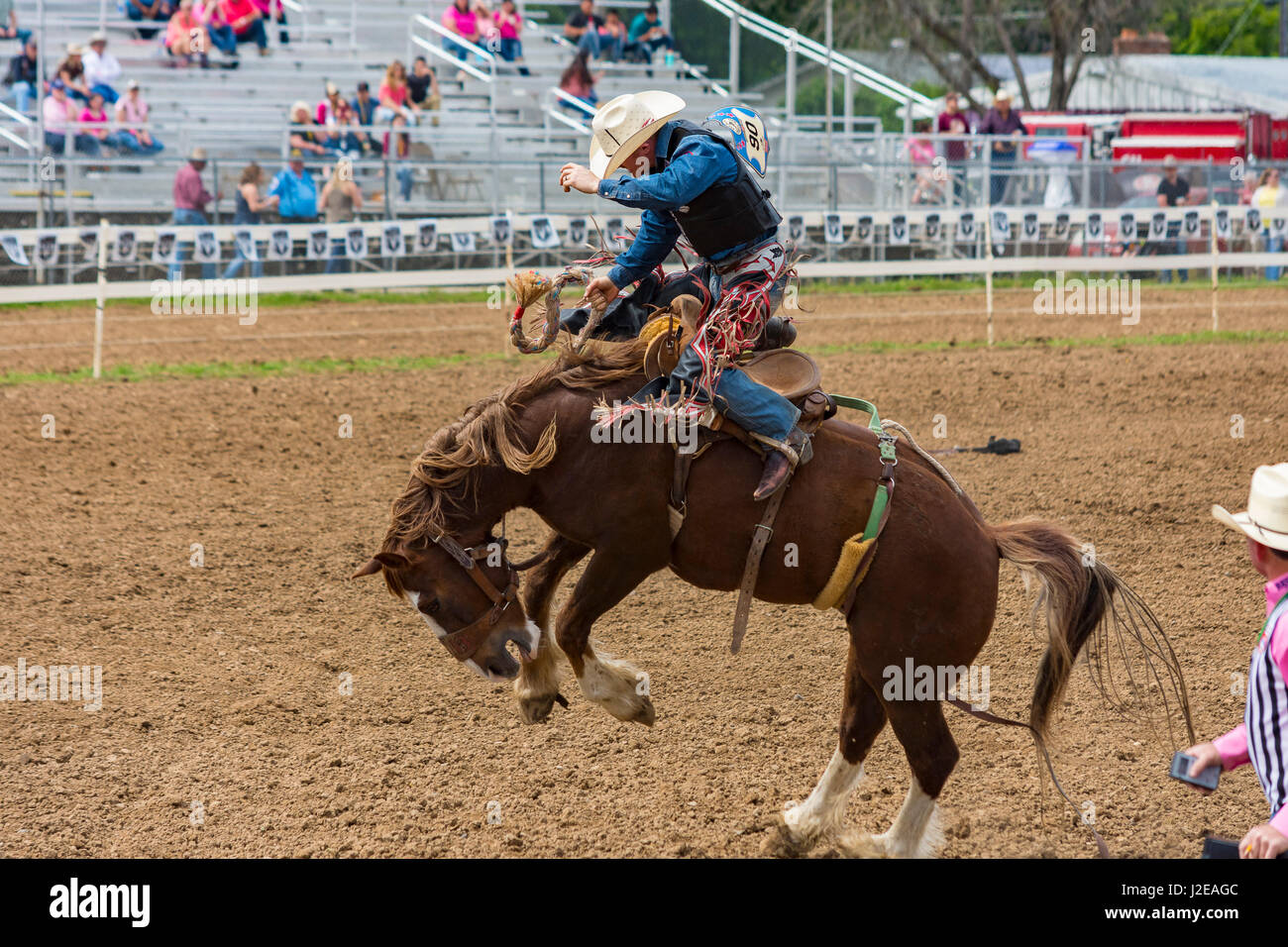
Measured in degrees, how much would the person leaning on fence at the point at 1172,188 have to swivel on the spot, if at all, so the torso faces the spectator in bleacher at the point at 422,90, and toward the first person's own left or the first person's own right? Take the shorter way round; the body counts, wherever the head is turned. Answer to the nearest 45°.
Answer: approximately 90° to the first person's own right

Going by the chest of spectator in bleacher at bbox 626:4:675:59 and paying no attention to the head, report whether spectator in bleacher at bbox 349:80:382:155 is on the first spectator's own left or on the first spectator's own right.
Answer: on the first spectator's own right

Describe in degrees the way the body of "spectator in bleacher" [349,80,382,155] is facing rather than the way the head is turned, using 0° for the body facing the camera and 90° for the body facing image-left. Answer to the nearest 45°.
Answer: approximately 0°

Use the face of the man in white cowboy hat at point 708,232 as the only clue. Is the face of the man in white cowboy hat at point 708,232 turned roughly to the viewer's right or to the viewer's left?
to the viewer's left

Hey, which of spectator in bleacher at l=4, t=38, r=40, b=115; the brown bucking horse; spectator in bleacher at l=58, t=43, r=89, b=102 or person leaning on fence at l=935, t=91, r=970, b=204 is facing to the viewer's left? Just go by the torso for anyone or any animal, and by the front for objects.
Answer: the brown bucking horse

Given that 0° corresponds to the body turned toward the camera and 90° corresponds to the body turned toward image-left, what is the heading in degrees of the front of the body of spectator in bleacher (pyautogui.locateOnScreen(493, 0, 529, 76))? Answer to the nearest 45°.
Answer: approximately 0°

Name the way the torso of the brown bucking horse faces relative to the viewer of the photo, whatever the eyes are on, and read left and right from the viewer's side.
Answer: facing to the left of the viewer

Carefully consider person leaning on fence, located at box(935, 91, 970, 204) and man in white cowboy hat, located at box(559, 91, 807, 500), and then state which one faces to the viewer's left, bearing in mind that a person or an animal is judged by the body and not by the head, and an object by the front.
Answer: the man in white cowboy hat

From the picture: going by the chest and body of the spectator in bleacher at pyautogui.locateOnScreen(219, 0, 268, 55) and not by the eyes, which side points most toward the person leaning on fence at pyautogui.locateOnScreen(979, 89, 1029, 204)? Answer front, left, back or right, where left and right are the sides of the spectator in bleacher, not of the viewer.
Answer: left
